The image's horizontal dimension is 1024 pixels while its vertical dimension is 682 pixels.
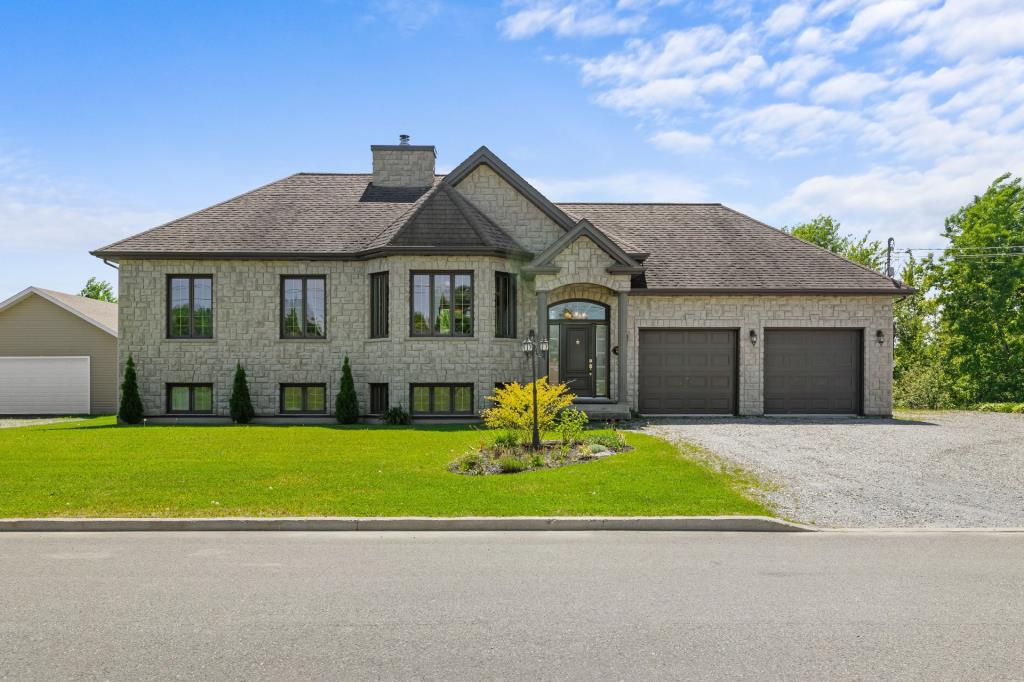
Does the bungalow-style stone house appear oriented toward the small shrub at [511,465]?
yes

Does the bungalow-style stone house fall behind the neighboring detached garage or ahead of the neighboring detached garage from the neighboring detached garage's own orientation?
ahead

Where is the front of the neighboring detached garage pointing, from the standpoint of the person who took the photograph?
facing the viewer

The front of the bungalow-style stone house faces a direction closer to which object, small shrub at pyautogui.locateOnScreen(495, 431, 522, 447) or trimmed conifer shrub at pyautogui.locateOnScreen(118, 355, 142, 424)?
the small shrub

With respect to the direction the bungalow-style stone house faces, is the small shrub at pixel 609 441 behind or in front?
in front

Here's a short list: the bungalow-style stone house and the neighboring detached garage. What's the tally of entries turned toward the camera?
2

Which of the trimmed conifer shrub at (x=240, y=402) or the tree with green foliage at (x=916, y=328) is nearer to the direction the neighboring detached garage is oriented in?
the trimmed conifer shrub

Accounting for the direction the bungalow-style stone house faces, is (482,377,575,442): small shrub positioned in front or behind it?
in front

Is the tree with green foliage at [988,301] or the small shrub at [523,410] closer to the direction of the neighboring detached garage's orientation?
the small shrub

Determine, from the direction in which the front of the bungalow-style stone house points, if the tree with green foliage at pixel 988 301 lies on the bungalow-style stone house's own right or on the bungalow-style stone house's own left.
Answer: on the bungalow-style stone house's own left
